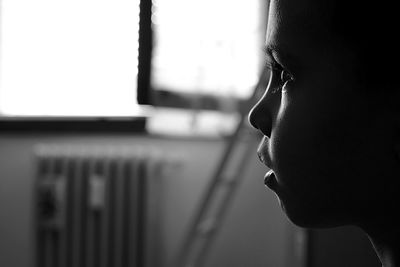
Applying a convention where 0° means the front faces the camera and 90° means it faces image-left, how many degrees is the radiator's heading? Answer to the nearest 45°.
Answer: approximately 0°
